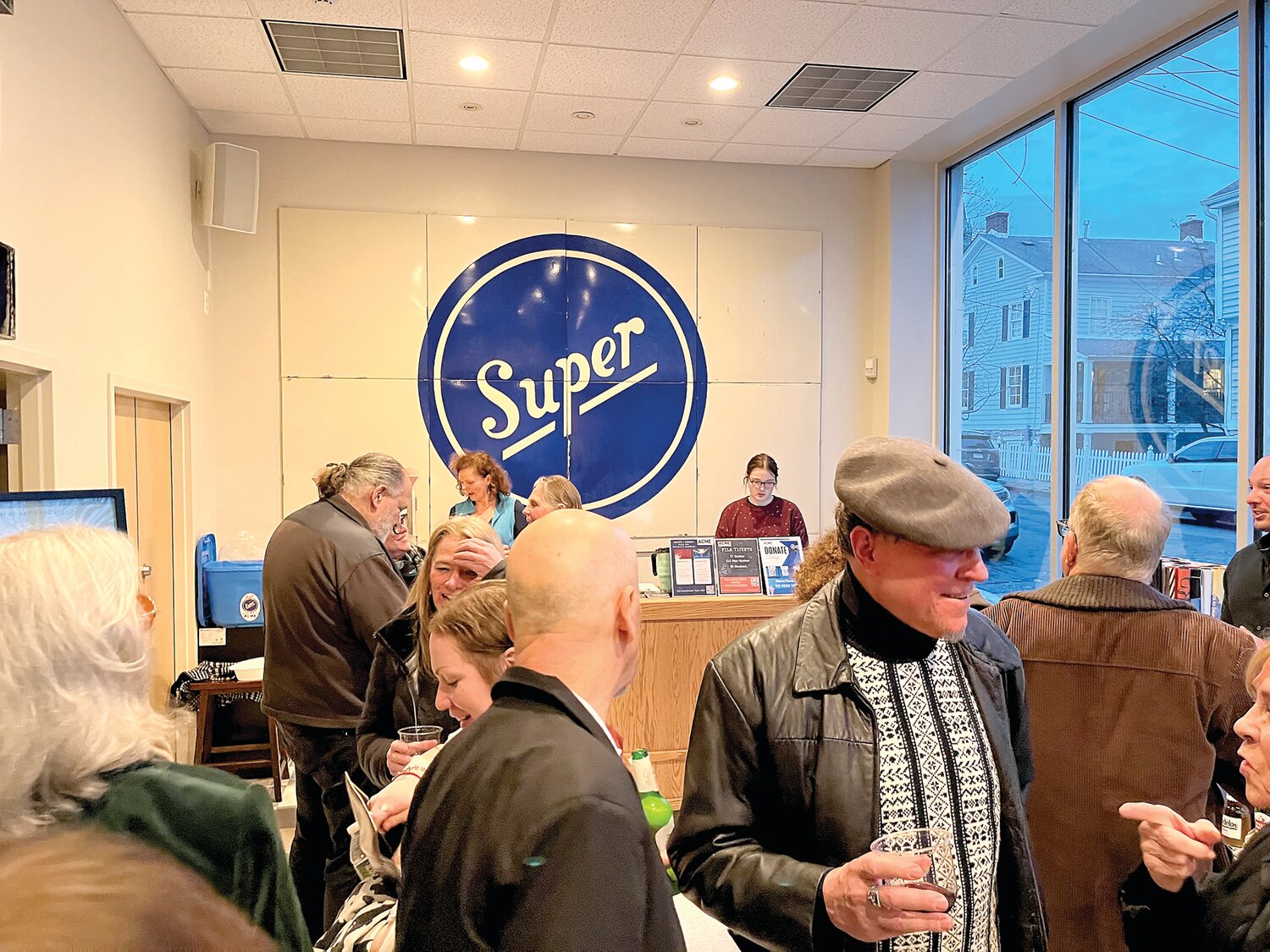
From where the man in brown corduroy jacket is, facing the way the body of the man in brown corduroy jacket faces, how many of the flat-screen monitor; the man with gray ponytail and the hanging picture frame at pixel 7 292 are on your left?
3

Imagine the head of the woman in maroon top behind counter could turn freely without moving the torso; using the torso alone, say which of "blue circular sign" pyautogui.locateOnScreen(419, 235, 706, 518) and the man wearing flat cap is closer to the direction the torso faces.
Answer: the man wearing flat cap

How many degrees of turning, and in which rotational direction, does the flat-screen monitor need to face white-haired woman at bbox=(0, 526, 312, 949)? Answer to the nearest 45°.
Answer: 0° — it already faces them

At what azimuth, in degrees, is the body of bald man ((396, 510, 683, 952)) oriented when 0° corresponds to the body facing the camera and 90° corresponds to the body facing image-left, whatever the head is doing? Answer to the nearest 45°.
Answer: approximately 225°

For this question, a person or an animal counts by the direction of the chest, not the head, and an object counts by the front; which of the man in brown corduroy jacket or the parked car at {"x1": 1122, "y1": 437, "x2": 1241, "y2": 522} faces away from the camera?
the man in brown corduroy jacket

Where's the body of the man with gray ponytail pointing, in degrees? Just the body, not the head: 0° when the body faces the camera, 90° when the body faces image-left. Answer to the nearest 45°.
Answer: approximately 225°

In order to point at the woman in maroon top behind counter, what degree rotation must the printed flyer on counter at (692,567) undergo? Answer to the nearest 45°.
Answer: approximately 180°

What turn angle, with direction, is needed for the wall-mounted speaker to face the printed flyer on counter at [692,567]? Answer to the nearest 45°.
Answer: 0° — it already faces it

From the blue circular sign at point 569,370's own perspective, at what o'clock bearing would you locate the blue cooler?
The blue cooler is roughly at 2 o'clock from the blue circular sign.

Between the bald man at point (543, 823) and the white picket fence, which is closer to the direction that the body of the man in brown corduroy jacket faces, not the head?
the white picket fence

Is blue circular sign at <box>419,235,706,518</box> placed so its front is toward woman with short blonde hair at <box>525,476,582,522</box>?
yes
